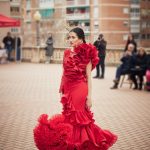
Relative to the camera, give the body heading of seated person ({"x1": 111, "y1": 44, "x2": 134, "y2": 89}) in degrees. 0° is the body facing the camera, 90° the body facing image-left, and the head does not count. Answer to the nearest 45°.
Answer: approximately 45°

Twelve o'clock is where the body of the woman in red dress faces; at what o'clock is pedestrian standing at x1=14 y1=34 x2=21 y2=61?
The pedestrian standing is roughly at 4 o'clock from the woman in red dress.

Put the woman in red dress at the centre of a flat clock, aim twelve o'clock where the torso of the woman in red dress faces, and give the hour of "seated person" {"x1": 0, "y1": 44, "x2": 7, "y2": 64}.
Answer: The seated person is roughly at 4 o'clock from the woman in red dress.

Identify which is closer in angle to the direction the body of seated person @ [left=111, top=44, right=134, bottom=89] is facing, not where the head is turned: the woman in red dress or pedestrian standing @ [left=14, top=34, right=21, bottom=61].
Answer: the woman in red dress

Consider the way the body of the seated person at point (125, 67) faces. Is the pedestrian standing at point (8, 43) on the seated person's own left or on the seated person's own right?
on the seated person's own right

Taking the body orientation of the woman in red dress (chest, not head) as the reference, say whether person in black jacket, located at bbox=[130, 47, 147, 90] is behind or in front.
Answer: behind

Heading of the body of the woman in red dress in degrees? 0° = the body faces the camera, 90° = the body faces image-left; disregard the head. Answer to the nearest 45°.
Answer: approximately 45°

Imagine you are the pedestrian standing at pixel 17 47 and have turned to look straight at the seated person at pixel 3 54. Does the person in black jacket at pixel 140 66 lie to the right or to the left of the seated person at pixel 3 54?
left
